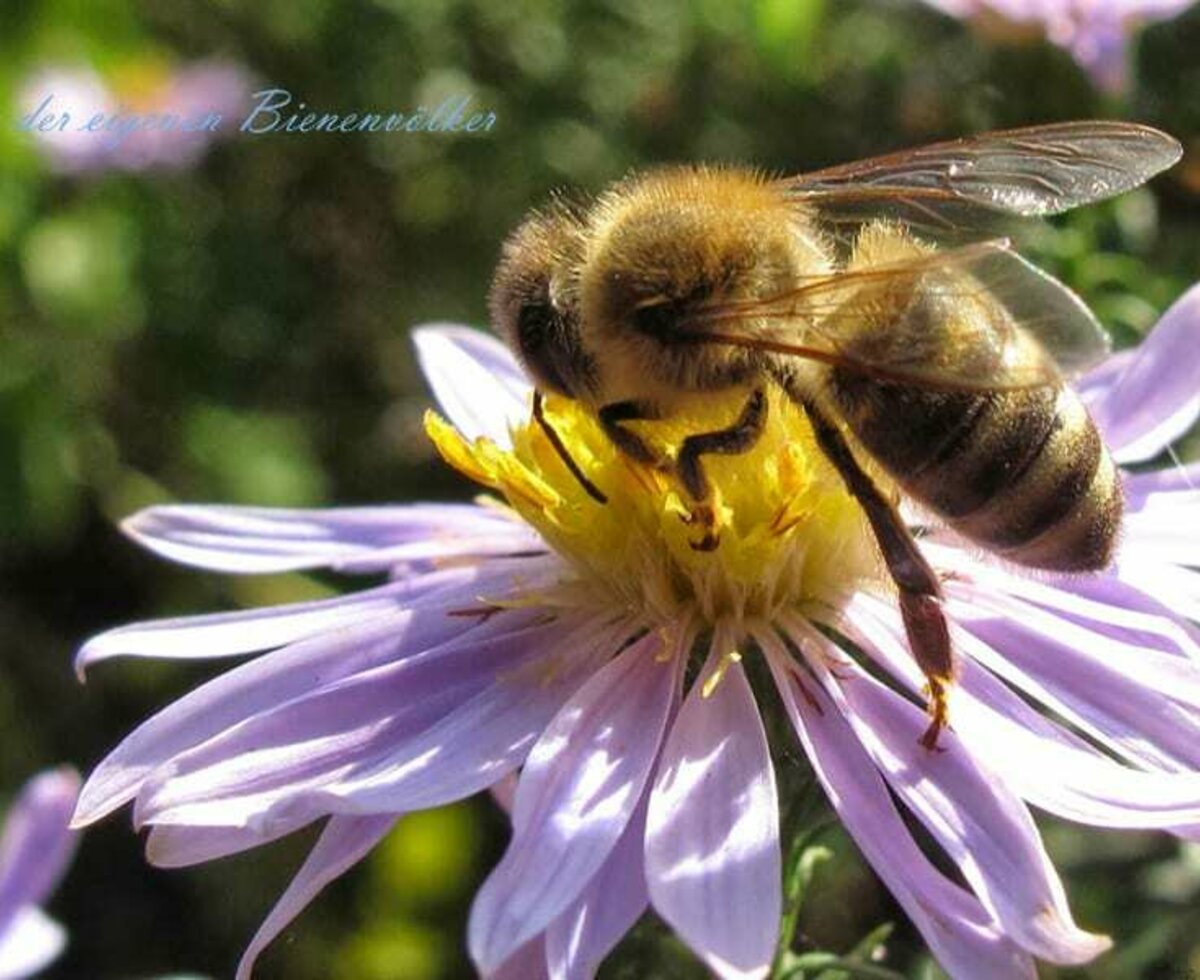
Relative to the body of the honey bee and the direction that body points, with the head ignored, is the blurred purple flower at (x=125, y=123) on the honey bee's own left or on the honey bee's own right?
on the honey bee's own right

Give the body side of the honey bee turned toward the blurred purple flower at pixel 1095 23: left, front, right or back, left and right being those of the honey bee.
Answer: right

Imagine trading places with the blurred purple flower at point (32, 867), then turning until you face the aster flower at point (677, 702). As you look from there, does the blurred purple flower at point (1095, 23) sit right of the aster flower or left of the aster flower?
left

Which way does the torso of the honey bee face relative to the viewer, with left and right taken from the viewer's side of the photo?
facing to the left of the viewer

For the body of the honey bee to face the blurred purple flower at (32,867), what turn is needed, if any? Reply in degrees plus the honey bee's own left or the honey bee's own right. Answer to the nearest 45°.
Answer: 0° — it already faces it
